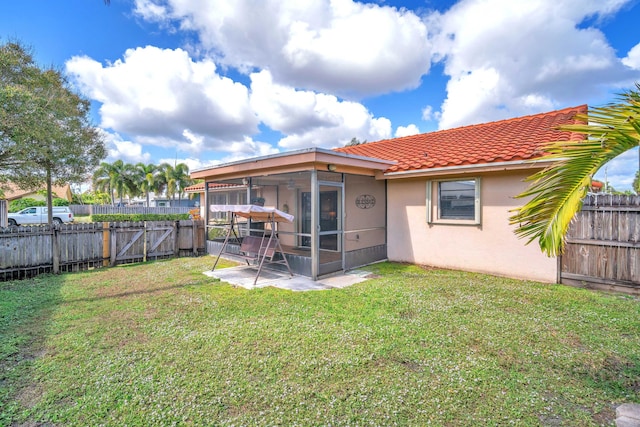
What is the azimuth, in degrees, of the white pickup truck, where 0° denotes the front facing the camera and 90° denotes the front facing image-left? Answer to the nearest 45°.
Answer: approximately 90°

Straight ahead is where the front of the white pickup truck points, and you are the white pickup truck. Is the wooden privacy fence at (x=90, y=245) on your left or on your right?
on your left

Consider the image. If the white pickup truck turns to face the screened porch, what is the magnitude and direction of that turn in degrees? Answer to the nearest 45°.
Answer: approximately 90° to its left

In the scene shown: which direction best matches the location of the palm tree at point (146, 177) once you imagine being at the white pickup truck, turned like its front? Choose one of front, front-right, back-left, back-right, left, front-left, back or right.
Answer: back-right
